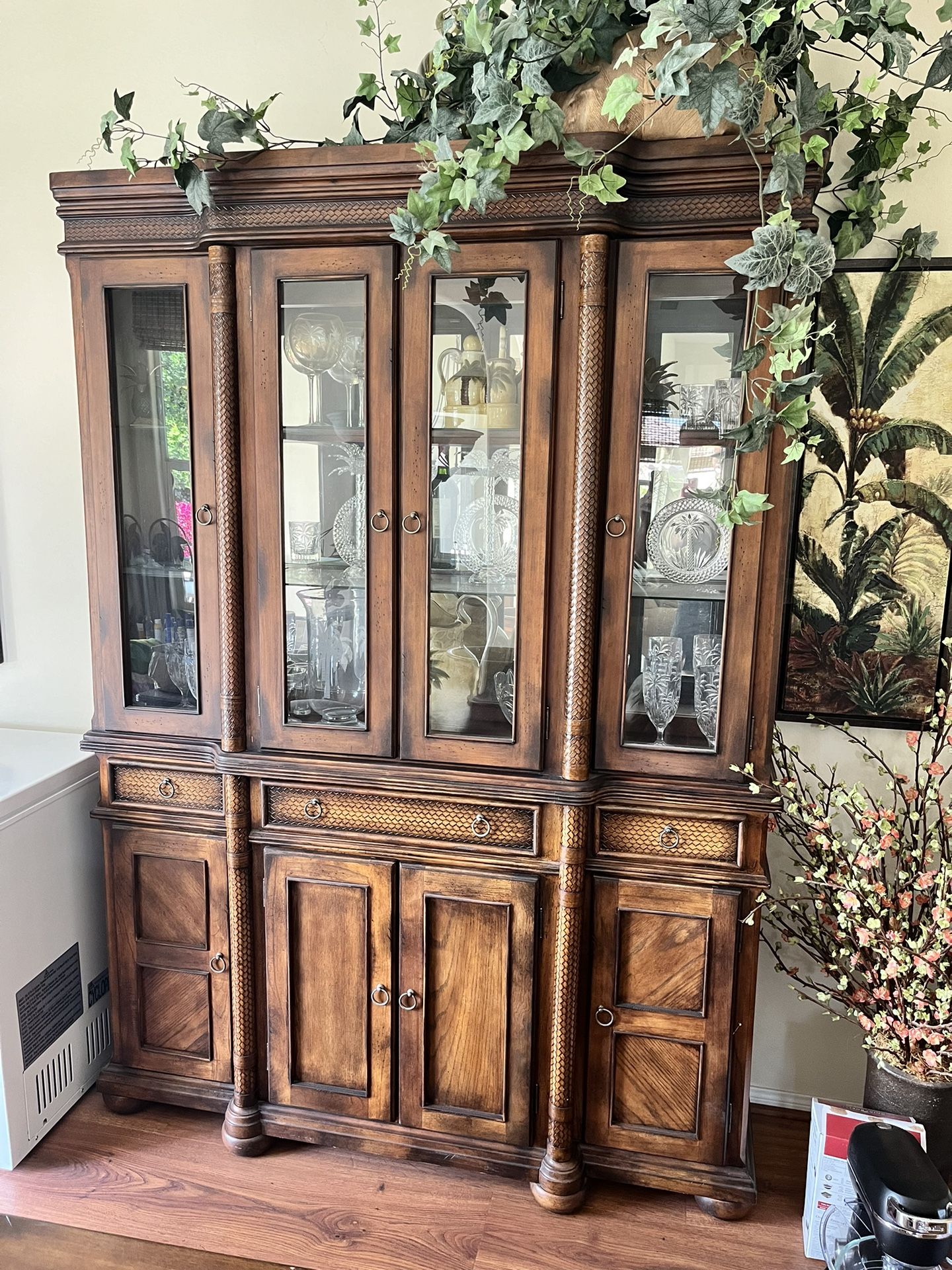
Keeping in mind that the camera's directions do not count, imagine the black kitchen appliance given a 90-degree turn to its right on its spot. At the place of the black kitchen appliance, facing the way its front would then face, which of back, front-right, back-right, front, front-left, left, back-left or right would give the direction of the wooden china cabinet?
front-right

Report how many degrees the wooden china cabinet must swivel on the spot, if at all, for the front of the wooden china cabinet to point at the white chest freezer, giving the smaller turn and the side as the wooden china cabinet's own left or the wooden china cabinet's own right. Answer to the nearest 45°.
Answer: approximately 90° to the wooden china cabinet's own right

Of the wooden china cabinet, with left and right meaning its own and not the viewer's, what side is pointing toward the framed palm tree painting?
left

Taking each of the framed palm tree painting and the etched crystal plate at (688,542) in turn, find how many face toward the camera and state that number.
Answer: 2

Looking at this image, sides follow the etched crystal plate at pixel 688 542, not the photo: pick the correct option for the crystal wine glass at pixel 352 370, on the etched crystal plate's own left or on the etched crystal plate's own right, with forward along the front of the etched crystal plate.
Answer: on the etched crystal plate's own right

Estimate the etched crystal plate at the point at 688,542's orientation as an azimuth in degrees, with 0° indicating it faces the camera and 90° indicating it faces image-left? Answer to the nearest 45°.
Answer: approximately 0°

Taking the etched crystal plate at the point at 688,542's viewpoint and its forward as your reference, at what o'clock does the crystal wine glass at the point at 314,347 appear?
The crystal wine glass is roughly at 3 o'clock from the etched crystal plate.

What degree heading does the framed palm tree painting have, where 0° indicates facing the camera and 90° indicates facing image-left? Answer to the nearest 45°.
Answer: approximately 0°
